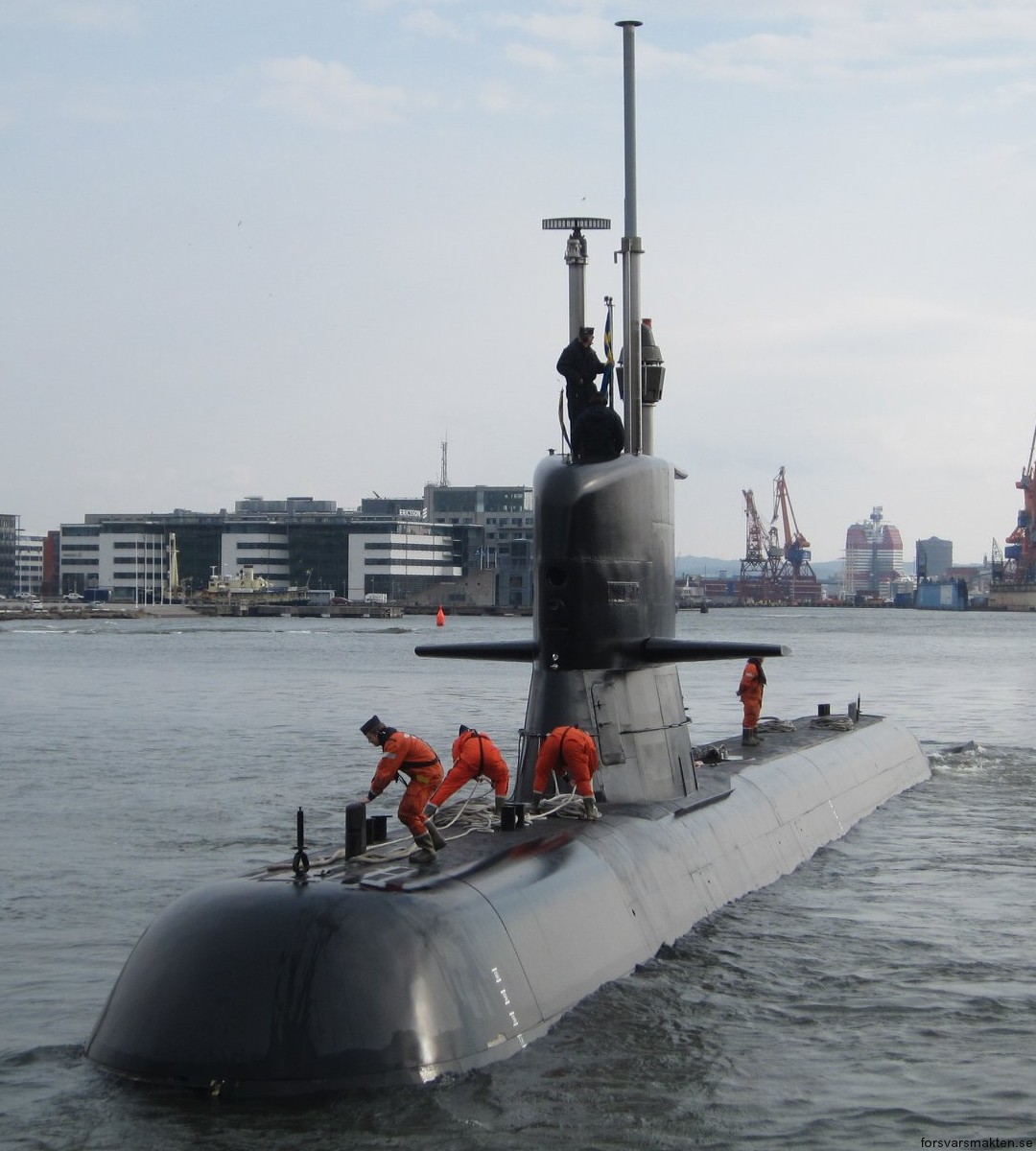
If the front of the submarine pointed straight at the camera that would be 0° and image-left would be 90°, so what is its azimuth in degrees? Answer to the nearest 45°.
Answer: approximately 45°

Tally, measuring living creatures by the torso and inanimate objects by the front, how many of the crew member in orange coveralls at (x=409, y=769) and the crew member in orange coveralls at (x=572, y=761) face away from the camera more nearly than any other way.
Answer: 1

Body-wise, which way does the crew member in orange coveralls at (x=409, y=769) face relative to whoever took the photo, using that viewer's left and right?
facing to the left of the viewer

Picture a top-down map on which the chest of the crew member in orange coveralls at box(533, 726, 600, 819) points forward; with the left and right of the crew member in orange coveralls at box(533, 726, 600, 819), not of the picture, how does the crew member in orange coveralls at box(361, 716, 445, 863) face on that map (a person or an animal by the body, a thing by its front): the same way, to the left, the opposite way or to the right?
to the left

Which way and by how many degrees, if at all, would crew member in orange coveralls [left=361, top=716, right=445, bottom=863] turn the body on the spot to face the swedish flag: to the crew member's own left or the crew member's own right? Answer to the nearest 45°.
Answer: approximately 135° to the crew member's own right

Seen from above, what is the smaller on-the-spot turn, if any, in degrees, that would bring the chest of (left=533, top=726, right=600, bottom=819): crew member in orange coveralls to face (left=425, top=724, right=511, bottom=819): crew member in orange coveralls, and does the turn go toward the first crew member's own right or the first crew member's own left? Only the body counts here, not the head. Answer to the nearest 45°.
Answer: approximately 90° to the first crew member's own left

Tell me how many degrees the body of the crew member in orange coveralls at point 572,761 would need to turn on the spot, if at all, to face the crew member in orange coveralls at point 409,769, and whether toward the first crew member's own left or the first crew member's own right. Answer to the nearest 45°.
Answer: approximately 135° to the first crew member's own left

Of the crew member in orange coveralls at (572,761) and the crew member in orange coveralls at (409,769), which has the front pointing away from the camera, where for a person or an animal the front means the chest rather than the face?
the crew member in orange coveralls at (572,761)

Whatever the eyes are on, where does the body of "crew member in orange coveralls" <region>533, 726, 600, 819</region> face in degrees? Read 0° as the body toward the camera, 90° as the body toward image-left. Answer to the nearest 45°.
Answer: approximately 180°
